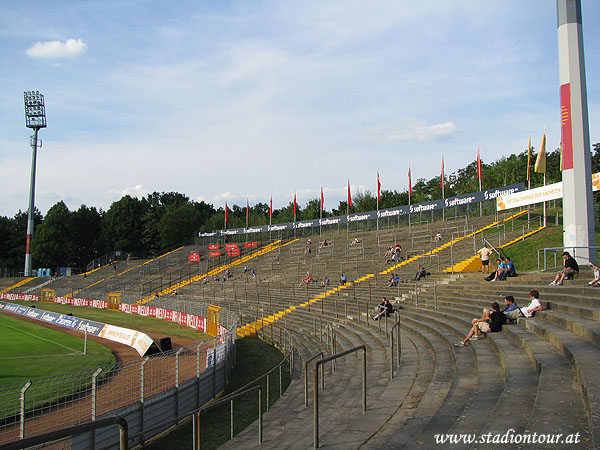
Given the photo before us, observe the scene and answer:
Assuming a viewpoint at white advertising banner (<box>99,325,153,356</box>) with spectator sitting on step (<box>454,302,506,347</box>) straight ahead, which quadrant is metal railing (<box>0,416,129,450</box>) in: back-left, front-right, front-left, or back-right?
front-right

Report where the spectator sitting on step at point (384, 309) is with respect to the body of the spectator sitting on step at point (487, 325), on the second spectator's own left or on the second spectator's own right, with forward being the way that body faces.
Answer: on the second spectator's own right

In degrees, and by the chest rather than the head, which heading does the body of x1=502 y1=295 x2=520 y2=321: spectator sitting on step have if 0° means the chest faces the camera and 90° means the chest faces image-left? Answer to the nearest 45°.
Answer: approximately 90°

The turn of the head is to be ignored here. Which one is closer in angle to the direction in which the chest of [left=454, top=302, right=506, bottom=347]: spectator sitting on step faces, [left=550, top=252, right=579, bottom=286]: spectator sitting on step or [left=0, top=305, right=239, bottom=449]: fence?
the fence

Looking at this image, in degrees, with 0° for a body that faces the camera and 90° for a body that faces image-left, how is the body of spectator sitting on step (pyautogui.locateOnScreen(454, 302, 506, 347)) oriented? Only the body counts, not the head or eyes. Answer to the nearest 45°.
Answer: approximately 90°

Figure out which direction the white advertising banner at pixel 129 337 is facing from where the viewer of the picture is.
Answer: facing the viewer and to the left of the viewer

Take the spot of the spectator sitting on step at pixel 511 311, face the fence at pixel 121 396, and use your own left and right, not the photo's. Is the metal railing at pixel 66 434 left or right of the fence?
left

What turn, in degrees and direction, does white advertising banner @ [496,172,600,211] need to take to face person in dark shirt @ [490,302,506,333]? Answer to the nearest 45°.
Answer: approximately 45° to its left

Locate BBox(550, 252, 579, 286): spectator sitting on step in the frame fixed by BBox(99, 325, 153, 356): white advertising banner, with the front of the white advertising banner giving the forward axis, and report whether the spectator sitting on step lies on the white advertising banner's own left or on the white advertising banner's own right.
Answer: on the white advertising banner's own left

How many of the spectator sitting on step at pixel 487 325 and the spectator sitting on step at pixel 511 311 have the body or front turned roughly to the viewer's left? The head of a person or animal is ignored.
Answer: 2

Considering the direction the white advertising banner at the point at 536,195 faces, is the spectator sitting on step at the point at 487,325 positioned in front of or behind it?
in front
